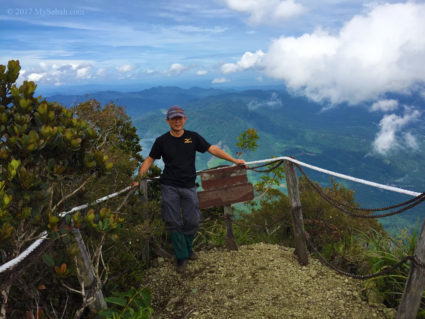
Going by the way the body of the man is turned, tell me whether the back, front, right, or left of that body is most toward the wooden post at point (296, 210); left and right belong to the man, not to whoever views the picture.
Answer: left

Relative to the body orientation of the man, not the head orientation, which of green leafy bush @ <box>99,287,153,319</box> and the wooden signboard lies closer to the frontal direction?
the green leafy bush

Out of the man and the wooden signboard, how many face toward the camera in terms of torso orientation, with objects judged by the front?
2

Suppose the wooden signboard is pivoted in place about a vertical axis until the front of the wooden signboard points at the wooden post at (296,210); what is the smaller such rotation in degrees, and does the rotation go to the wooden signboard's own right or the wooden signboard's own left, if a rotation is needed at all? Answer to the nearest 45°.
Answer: approximately 45° to the wooden signboard's own left

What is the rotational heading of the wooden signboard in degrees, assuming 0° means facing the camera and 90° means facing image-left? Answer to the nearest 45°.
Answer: approximately 0°

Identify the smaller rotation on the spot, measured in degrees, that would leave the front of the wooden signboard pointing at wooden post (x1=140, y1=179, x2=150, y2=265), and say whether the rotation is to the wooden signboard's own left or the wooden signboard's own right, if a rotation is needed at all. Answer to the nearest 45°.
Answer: approximately 90° to the wooden signboard's own right

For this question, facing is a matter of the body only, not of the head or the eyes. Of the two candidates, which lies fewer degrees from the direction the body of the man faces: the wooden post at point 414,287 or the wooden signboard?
the wooden post
